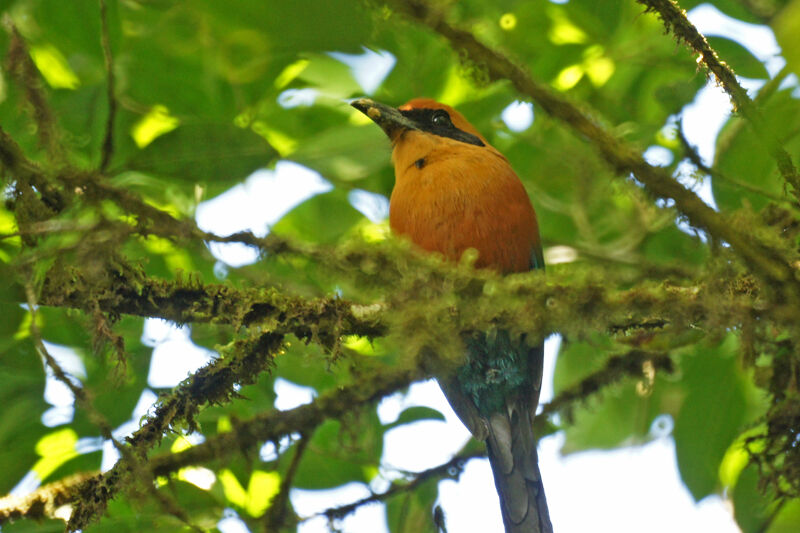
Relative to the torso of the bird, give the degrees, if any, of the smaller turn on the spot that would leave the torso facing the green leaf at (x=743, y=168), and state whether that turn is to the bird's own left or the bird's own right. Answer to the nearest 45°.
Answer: approximately 90° to the bird's own left

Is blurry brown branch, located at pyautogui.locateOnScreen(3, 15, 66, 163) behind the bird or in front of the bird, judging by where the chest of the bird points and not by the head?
in front

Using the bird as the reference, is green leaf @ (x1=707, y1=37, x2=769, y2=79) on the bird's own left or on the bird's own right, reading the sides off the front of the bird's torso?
on the bird's own left

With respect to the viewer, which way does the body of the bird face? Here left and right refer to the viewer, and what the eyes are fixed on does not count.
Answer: facing the viewer and to the left of the viewer

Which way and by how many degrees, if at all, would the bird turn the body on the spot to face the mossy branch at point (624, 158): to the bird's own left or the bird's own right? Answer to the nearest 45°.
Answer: approximately 45° to the bird's own left
